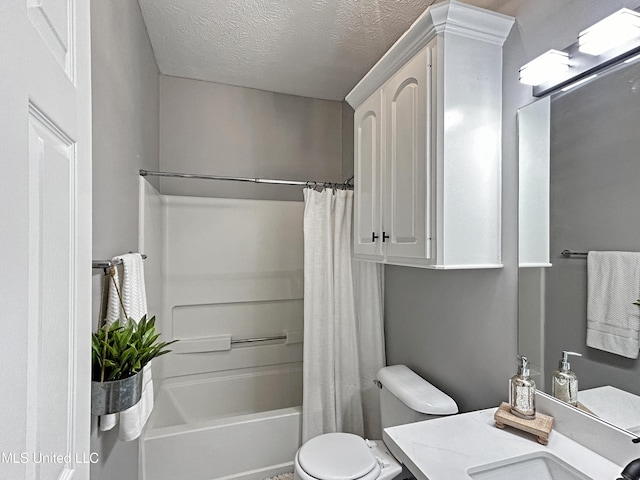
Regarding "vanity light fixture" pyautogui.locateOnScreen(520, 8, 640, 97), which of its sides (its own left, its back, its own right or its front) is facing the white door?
front

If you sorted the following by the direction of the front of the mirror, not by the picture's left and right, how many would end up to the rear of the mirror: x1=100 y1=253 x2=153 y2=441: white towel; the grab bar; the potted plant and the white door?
0

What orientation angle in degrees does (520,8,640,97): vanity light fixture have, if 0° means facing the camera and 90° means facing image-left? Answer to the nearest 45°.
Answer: approximately 45°

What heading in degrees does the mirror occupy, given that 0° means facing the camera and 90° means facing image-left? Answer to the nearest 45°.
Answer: approximately 45°

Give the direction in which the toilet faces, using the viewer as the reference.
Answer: facing the viewer and to the left of the viewer

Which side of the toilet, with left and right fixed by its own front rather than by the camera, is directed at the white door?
front

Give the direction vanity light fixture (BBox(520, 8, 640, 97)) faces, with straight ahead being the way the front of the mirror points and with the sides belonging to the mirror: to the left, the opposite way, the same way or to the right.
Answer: the same way

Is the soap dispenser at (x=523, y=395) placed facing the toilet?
no

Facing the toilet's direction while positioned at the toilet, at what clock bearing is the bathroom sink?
The bathroom sink is roughly at 9 o'clock from the toilet.

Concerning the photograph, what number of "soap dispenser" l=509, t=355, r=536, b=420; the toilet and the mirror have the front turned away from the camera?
0

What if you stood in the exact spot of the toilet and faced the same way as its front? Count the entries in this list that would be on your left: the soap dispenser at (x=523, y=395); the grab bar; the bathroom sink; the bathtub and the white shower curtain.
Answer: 2

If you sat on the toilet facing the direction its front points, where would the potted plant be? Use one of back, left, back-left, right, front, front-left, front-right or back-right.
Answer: front
